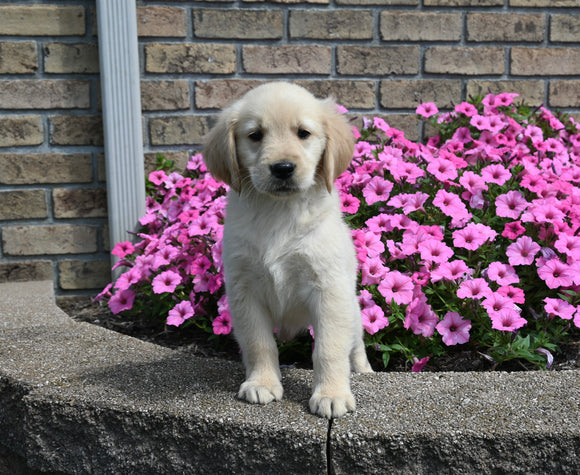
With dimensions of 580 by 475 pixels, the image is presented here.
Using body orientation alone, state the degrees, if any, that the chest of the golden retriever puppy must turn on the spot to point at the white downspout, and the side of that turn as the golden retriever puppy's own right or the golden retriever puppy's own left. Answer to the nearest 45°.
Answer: approximately 135° to the golden retriever puppy's own right

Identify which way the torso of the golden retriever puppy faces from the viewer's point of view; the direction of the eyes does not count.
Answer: toward the camera
